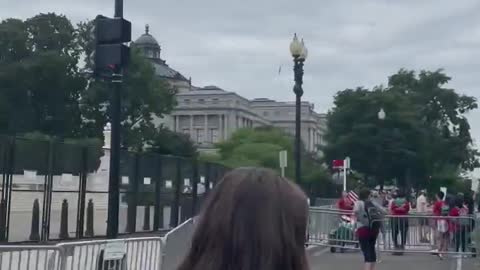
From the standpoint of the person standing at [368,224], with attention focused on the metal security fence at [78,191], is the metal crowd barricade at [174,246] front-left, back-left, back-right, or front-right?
front-left

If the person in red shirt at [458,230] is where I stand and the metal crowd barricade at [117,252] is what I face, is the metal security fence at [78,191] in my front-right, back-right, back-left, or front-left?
front-right

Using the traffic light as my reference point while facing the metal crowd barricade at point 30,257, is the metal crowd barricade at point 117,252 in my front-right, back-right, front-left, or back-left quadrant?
front-left

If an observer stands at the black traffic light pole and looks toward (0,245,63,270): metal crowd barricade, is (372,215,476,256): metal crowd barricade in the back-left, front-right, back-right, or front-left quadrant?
back-left

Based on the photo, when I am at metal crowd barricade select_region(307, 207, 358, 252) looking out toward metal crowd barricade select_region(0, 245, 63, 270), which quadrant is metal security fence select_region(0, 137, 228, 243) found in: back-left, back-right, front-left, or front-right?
front-right
